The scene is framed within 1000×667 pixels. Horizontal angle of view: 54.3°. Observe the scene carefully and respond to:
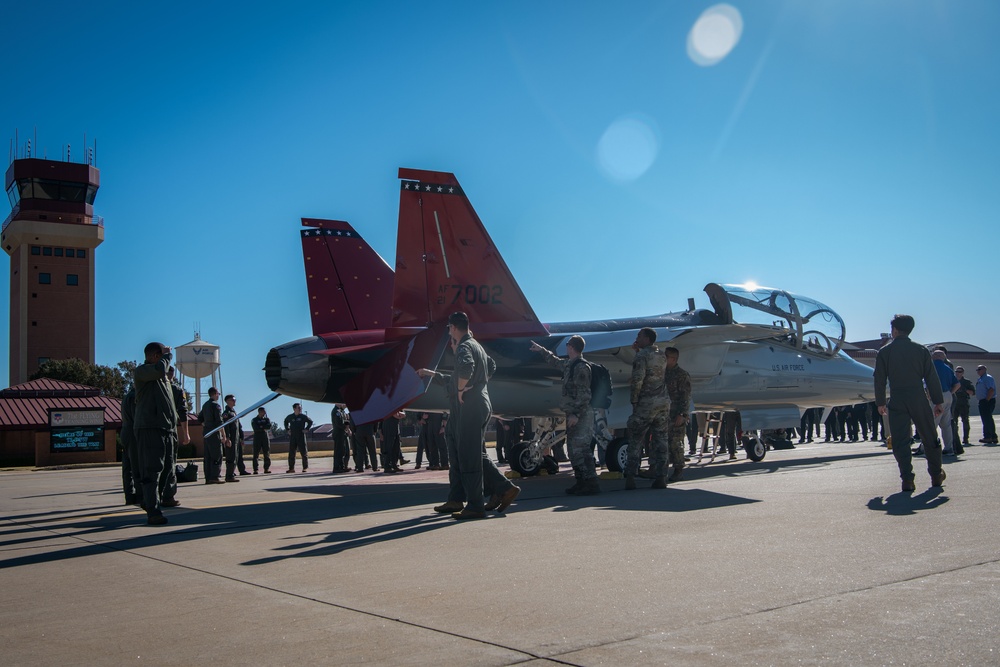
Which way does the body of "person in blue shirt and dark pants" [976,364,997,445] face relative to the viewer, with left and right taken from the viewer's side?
facing to the left of the viewer

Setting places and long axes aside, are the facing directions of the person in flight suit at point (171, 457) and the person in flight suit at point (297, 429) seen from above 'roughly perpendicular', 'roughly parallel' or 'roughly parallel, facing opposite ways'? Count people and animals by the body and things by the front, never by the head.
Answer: roughly perpendicular

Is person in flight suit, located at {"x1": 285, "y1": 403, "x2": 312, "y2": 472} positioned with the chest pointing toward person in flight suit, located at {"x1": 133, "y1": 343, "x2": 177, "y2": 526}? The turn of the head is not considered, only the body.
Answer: yes

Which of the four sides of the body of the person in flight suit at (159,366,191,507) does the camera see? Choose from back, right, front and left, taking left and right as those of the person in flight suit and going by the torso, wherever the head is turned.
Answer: right

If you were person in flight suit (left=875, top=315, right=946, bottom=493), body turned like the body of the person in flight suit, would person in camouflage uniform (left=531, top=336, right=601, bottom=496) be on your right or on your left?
on your left

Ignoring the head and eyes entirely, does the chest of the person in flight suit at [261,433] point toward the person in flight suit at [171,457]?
yes

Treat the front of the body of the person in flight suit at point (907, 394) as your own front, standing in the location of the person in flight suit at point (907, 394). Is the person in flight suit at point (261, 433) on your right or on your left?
on your left

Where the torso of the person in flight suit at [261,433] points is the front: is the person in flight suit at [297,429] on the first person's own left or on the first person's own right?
on the first person's own left

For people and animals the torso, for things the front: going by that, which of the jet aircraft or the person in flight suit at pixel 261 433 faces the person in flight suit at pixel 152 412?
the person in flight suit at pixel 261 433

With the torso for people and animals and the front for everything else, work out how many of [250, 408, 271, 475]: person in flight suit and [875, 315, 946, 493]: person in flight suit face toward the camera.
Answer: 1
